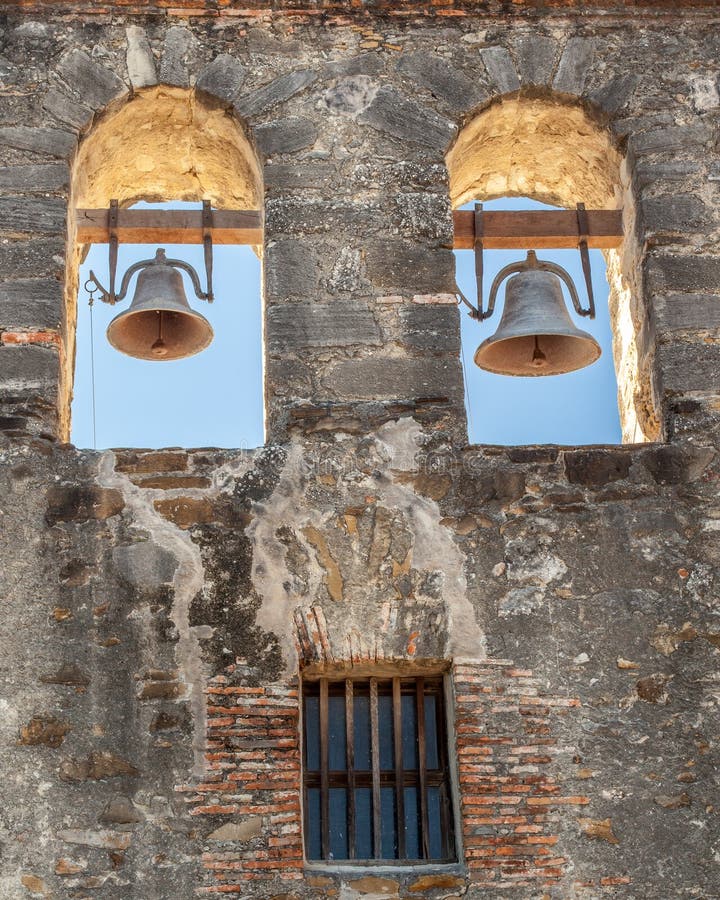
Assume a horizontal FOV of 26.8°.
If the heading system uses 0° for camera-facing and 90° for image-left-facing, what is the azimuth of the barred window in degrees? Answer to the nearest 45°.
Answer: approximately 0°
